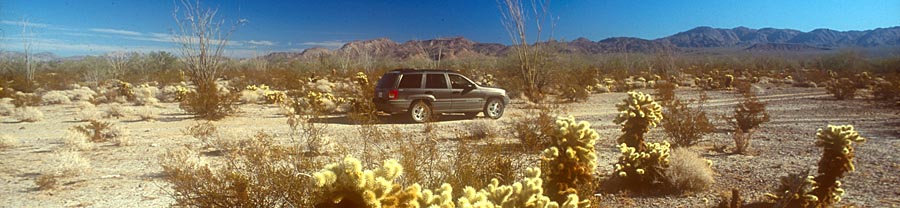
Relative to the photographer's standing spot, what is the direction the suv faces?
facing away from the viewer and to the right of the viewer

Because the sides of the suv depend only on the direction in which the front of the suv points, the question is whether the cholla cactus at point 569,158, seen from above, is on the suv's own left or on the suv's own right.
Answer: on the suv's own right

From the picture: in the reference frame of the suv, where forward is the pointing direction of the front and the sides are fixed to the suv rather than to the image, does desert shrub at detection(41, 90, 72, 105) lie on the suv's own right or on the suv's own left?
on the suv's own left

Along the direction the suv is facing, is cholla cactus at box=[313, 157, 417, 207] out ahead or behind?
behind

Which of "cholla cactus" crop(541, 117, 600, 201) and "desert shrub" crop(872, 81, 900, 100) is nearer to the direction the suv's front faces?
the desert shrub

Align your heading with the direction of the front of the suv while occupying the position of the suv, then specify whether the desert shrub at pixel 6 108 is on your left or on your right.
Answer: on your left

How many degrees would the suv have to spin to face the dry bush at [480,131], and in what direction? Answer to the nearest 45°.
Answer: approximately 90° to its right
